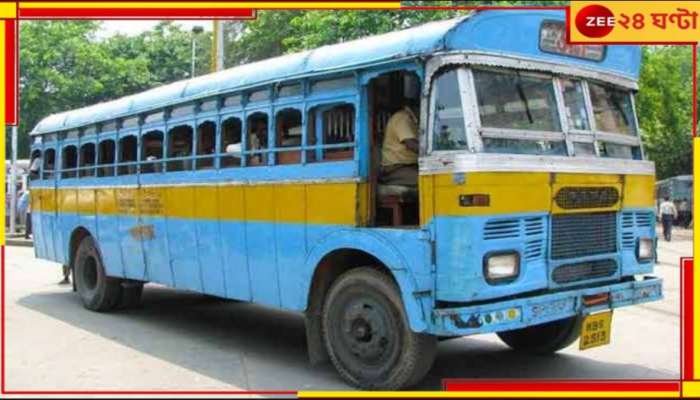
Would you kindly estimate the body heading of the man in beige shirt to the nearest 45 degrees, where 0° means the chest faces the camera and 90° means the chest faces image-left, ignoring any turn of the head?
approximately 270°

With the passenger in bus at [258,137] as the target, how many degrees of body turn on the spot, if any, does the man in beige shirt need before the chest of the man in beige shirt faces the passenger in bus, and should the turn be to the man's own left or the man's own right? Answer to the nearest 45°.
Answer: approximately 135° to the man's own left

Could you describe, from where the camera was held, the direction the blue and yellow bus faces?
facing the viewer and to the right of the viewer

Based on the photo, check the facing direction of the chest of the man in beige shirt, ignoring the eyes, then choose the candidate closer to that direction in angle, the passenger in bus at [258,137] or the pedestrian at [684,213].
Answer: the pedestrian

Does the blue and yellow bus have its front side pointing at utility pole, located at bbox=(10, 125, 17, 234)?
no

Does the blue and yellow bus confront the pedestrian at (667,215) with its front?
no

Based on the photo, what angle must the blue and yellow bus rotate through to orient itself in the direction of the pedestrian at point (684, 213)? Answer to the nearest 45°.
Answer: approximately 90° to its left

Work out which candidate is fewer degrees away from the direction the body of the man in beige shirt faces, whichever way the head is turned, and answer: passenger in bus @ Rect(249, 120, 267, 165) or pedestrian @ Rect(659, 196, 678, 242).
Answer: the pedestrian

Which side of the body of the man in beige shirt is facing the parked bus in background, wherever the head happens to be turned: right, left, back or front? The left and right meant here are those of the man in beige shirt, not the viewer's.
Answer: left

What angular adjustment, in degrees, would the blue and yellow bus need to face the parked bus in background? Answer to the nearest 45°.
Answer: approximately 90° to its left

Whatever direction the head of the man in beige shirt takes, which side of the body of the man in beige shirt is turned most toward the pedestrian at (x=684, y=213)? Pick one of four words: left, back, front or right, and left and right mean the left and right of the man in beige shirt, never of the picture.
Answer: left

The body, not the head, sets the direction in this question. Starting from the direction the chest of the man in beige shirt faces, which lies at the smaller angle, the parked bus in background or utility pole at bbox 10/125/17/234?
the parked bus in background
